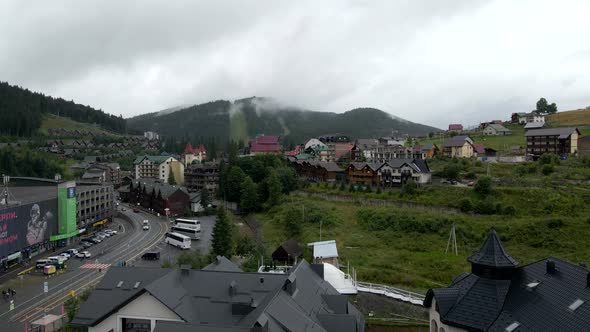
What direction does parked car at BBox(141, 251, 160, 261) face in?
to the viewer's left

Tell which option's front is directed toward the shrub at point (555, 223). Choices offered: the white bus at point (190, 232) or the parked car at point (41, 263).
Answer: the white bus

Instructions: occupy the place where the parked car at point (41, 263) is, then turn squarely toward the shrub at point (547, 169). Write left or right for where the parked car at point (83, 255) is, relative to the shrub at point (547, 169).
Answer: left

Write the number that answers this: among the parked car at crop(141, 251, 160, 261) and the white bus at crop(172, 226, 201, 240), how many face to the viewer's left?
1

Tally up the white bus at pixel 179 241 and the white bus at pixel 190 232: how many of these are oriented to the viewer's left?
0

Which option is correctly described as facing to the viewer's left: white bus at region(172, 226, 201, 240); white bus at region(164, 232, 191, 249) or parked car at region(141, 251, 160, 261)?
the parked car

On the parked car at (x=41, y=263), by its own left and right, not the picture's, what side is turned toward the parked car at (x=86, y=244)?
right
